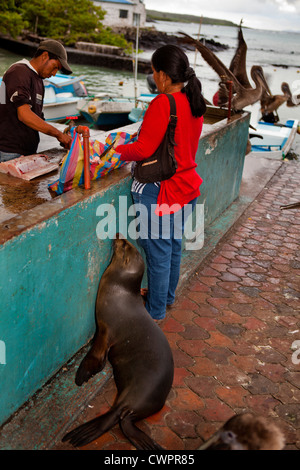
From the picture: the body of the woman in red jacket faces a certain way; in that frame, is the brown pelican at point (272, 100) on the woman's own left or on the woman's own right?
on the woman's own right

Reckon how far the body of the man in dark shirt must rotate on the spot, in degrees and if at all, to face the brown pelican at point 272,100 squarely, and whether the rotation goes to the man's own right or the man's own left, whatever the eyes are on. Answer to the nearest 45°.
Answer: approximately 45° to the man's own left

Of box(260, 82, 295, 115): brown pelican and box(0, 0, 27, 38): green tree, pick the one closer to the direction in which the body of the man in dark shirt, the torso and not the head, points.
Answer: the brown pelican

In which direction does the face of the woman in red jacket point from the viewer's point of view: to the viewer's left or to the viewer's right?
to the viewer's left

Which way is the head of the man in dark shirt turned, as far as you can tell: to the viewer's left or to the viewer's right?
to the viewer's right

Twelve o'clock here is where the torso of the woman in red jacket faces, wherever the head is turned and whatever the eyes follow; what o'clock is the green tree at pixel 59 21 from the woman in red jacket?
The green tree is roughly at 1 o'clock from the woman in red jacket.

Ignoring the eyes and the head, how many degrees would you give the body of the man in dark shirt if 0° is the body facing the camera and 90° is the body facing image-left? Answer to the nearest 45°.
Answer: approximately 270°

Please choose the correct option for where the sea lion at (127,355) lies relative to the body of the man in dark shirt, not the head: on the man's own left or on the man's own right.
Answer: on the man's own right
